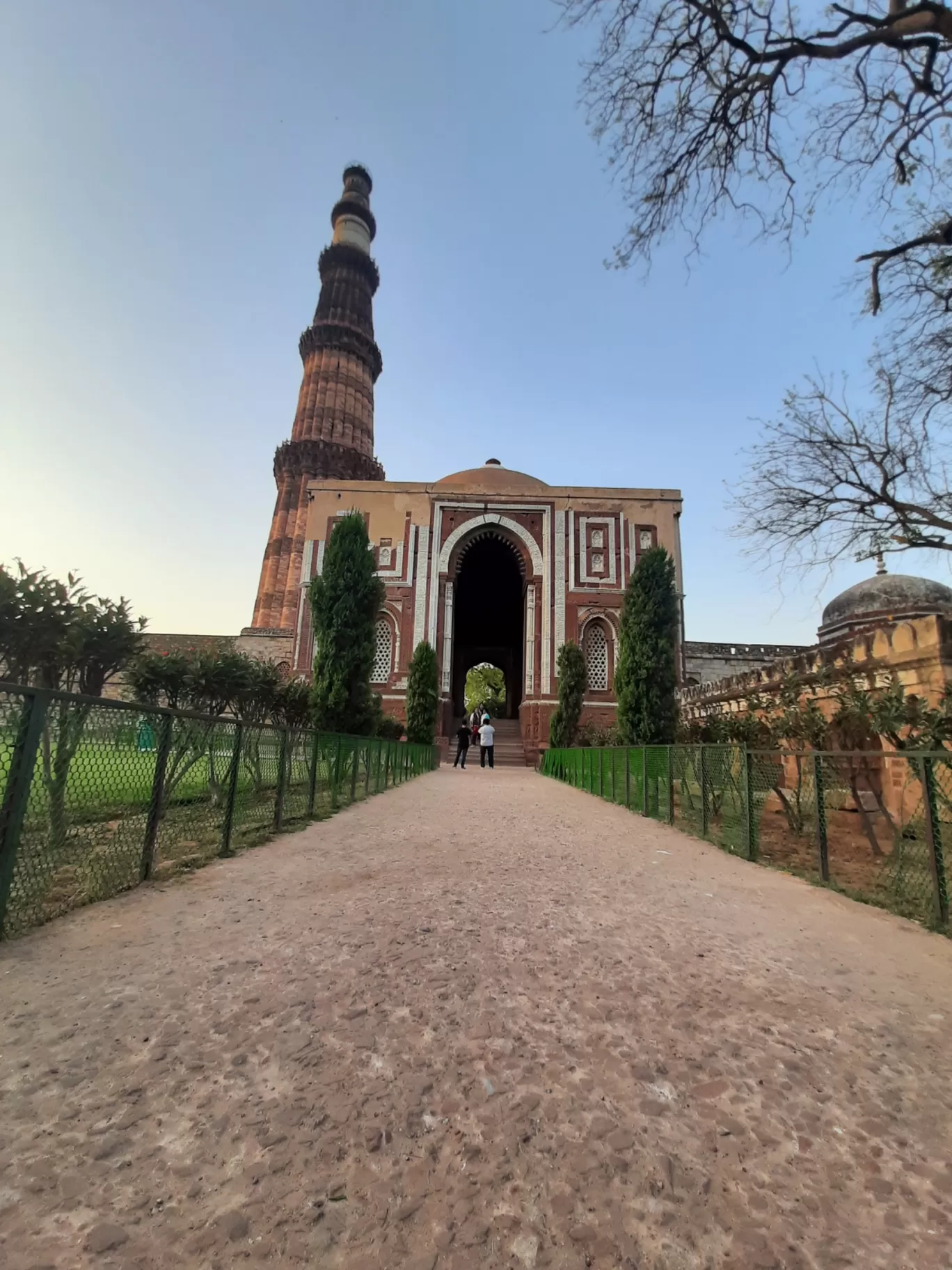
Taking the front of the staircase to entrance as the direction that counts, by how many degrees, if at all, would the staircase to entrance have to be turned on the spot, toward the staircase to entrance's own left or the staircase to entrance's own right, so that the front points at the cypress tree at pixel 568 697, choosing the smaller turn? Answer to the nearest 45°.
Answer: approximately 45° to the staircase to entrance's own left

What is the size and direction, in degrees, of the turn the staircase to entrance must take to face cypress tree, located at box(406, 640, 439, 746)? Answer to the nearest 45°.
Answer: approximately 45° to its right

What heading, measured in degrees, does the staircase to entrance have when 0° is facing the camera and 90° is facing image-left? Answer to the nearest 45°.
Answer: approximately 0°

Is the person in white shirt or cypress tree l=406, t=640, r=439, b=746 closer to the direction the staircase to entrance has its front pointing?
the person in white shirt

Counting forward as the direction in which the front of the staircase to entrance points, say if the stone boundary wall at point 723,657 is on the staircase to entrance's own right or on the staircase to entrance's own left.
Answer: on the staircase to entrance's own left
